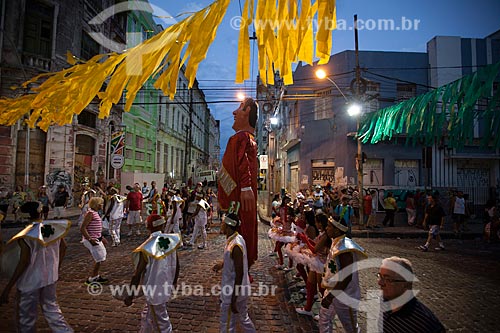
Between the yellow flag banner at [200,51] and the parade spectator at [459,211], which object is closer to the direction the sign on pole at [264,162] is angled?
the yellow flag banner

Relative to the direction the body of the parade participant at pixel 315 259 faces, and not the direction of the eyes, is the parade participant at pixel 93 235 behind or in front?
in front

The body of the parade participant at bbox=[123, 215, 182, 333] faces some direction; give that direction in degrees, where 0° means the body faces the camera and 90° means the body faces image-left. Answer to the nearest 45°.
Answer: approximately 135°

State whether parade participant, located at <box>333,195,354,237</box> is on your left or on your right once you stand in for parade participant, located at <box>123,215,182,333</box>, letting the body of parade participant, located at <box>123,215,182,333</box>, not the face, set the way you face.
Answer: on your right

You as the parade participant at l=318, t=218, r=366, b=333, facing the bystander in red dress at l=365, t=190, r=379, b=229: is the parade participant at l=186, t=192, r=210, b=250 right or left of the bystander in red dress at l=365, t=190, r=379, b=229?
left

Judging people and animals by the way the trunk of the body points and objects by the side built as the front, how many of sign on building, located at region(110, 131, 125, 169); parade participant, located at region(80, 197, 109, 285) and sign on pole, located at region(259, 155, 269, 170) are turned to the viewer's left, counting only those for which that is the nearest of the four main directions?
0

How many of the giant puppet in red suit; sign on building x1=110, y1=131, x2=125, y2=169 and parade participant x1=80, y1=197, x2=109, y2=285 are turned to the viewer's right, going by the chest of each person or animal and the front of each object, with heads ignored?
1

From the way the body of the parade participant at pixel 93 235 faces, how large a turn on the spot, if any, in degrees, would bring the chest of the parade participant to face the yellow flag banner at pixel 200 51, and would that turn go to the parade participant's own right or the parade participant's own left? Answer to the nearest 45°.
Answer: approximately 90° to the parade participant's own right
